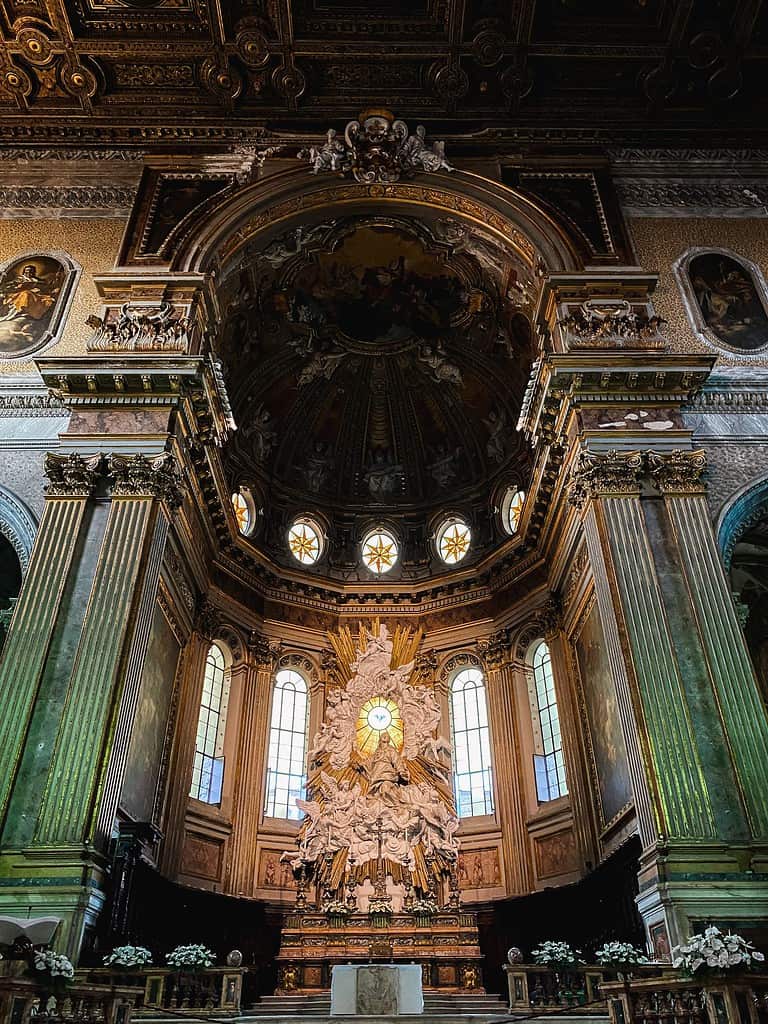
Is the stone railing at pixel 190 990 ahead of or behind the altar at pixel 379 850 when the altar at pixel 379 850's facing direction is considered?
ahead

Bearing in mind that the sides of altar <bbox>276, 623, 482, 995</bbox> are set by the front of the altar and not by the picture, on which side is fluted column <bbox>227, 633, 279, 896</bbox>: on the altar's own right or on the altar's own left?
on the altar's own right

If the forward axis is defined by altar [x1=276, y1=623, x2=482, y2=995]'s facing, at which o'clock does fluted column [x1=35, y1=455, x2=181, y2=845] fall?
The fluted column is roughly at 1 o'clock from the altar.

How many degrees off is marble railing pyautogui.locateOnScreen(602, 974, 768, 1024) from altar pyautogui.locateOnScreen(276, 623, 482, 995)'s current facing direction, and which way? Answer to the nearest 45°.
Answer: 0° — it already faces it

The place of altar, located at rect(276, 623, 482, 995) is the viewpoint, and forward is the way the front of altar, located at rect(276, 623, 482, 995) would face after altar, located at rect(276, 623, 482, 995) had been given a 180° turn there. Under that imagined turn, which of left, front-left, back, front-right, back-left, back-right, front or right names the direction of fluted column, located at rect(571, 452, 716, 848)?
back-right

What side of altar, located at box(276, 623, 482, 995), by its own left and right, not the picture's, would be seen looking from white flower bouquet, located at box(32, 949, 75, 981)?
front

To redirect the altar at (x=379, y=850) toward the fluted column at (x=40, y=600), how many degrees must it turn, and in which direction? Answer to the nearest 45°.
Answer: approximately 45° to its right

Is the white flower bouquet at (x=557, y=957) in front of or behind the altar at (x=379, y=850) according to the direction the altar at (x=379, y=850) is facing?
in front

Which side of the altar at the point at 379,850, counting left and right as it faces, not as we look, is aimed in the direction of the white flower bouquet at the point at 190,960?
front

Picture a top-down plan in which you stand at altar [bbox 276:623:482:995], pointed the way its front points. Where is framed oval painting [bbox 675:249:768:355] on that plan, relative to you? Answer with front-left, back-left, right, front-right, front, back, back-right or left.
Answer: front-left

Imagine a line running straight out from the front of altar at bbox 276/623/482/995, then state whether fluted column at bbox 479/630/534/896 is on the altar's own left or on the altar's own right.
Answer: on the altar's own left

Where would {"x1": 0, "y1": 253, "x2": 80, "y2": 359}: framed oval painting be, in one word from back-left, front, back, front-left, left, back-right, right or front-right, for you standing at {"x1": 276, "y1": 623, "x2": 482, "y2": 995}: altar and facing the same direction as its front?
front-right

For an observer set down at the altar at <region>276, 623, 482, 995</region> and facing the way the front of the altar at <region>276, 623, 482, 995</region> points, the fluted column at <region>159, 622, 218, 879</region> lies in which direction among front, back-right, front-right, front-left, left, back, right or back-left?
right

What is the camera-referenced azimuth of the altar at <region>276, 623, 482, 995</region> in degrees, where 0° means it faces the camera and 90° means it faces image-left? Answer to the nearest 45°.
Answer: approximately 0°

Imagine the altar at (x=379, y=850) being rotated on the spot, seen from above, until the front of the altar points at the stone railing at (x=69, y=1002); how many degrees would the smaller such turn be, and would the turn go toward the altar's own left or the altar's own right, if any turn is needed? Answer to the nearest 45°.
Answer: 0° — it already faces it
